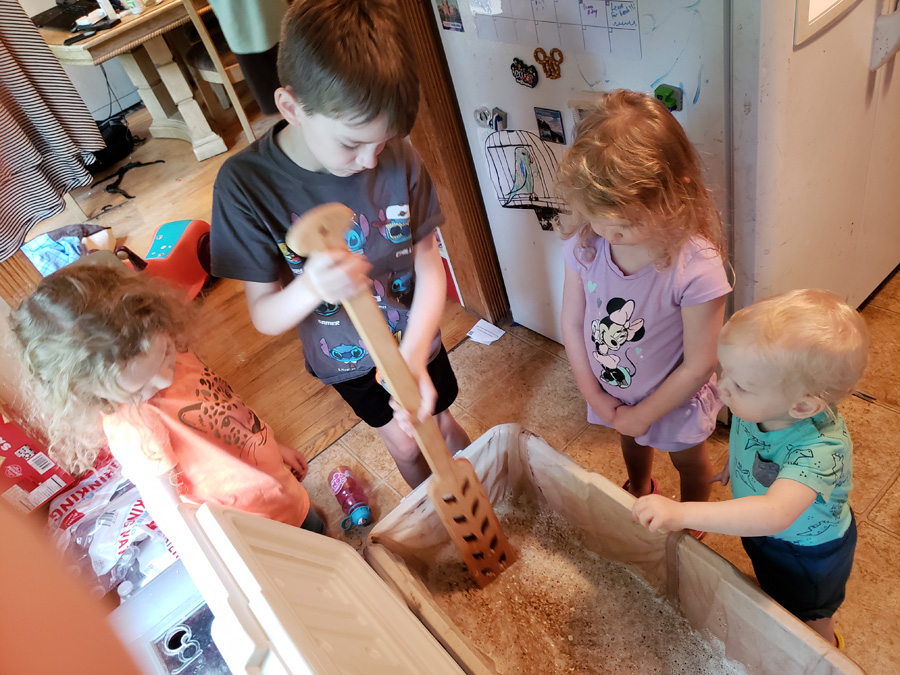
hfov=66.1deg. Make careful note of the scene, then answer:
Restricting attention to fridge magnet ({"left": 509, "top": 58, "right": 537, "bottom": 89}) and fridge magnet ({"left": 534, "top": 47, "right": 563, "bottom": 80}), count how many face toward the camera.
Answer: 2

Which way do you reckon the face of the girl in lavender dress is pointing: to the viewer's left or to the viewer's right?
to the viewer's left

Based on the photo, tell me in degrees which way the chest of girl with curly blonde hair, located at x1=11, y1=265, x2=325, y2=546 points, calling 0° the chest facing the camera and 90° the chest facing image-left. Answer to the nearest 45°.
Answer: approximately 315°

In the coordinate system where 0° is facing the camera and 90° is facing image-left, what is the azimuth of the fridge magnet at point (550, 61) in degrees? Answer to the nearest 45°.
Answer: approximately 0°

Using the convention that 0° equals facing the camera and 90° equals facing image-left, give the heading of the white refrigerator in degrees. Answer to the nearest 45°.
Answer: approximately 315°

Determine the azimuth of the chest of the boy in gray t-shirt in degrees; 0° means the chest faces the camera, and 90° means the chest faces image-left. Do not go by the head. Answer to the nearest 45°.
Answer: approximately 315°
